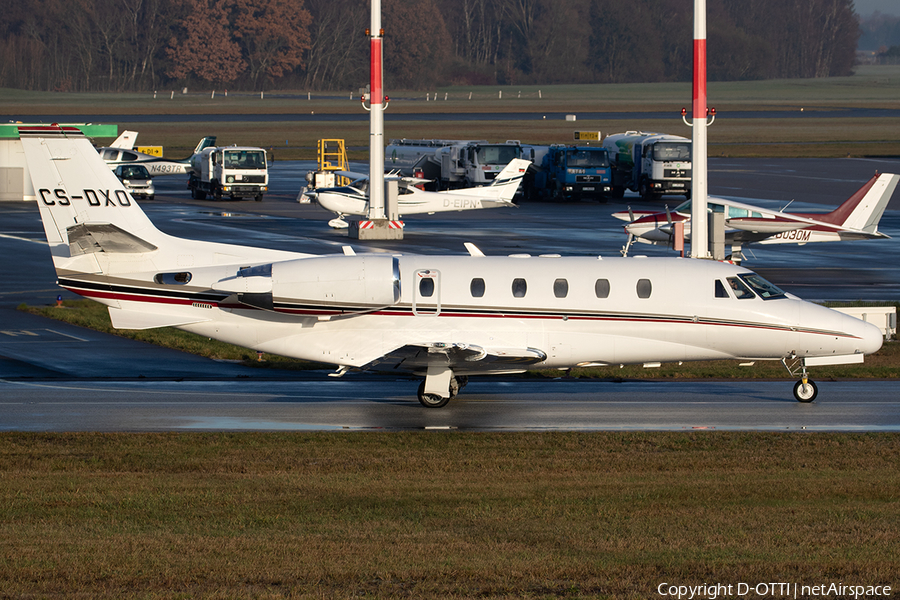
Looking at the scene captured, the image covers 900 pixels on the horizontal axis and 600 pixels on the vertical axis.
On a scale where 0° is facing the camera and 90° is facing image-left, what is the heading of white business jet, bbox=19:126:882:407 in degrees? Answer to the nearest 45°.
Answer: approximately 270°

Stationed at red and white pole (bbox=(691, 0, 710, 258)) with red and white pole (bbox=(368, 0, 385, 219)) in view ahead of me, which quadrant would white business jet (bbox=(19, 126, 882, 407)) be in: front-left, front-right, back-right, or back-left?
back-left

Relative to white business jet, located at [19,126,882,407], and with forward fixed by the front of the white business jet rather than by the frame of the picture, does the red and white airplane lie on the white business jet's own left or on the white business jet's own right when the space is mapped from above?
on the white business jet's own left

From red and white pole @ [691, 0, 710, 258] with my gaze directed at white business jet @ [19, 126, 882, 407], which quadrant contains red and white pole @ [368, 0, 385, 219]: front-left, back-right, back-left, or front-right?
back-right

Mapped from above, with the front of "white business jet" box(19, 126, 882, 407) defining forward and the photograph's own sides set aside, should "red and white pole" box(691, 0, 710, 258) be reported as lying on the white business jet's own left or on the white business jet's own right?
on the white business jet's own left

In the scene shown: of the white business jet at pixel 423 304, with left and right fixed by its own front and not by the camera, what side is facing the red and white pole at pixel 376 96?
left
